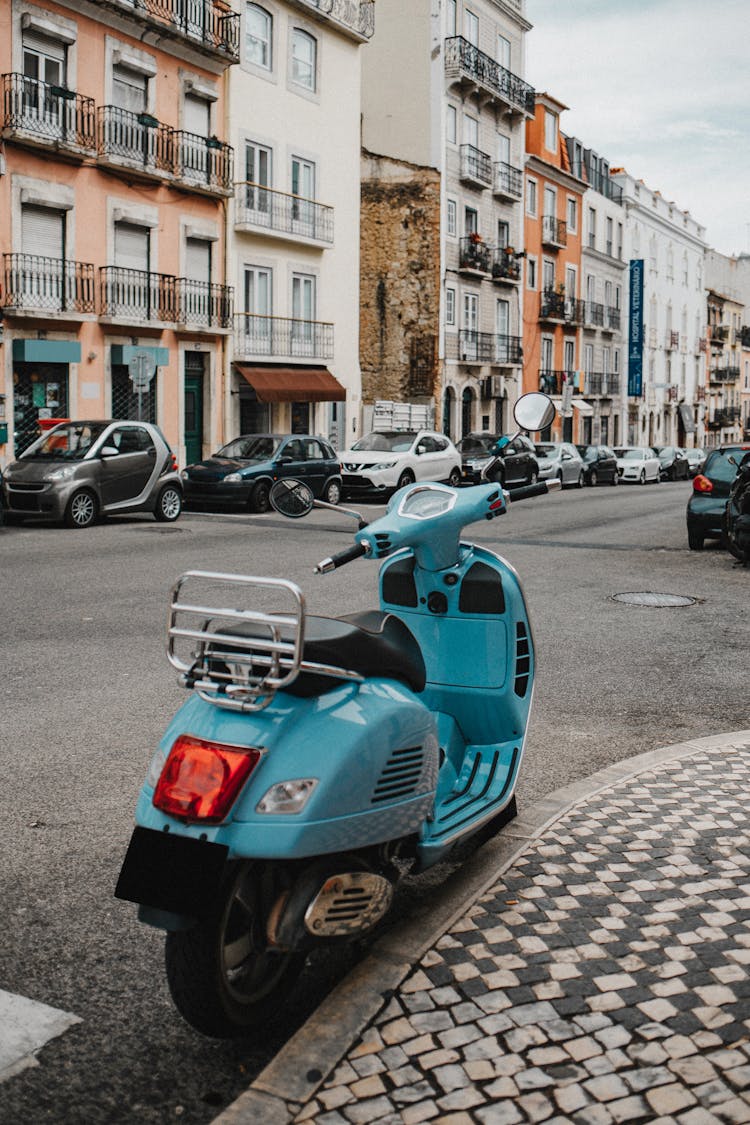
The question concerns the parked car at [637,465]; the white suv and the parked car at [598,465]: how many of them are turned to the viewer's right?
0

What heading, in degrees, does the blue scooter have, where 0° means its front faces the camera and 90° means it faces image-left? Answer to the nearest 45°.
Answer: approximately 225°

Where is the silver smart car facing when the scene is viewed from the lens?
facing the viewer and to the left of the viewer

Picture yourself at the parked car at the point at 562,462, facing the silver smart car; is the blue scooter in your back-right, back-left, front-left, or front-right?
front-left

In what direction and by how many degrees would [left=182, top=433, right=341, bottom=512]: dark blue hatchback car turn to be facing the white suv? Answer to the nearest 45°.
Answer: approximately 180°

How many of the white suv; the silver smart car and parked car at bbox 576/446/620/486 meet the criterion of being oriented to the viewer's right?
0
